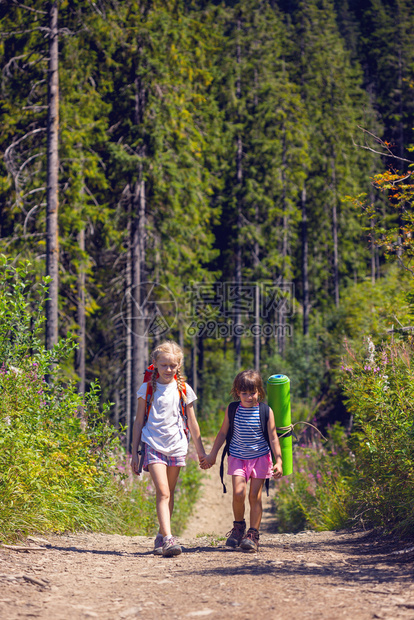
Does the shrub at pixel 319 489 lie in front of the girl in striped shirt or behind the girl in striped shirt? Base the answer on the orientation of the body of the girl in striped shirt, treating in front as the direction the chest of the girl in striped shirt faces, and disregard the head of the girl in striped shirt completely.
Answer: behind

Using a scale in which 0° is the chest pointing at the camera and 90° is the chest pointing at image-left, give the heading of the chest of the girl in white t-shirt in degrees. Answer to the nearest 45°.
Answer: approximately 0°

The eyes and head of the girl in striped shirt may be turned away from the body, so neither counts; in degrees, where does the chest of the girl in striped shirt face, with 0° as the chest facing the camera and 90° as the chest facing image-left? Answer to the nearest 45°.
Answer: approximately 0°

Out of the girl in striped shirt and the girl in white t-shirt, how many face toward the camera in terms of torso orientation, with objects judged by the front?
2

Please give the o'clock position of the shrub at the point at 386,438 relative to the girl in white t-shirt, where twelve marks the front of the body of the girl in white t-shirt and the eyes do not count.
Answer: The shrub is roughly at 8 o'clock from the girl in white t-shirt.
